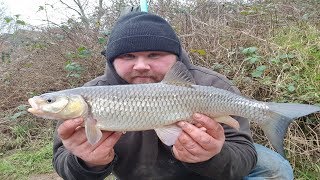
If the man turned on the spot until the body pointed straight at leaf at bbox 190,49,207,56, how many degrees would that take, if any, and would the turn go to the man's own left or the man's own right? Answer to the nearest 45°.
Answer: approximately 180°

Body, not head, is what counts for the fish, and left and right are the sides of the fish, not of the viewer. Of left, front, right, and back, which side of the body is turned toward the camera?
left

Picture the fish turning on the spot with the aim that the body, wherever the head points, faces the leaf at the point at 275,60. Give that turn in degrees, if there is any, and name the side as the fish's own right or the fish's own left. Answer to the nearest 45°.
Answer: approximately 135° to the fish's own right

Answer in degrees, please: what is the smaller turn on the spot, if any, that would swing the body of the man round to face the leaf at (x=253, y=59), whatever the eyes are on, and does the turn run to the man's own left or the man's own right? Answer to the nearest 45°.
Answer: approximately 135° to the man's own left

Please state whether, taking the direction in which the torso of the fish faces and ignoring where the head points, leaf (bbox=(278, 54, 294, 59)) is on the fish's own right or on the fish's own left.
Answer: on the fish's own right

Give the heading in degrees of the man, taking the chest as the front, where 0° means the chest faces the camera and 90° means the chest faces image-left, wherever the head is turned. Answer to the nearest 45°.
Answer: approximately 0°

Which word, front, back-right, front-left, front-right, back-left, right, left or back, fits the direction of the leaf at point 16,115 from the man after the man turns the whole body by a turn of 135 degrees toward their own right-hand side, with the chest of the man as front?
front

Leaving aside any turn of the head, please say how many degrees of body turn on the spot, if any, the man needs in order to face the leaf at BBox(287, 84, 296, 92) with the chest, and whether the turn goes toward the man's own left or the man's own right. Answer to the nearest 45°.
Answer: approximately 135° to the man's own left

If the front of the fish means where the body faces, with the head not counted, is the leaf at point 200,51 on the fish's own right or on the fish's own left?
on the fish's own right

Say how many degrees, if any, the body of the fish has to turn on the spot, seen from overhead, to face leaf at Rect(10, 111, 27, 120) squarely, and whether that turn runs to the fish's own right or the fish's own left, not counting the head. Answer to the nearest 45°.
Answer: approximately 45° to the fish's own right
